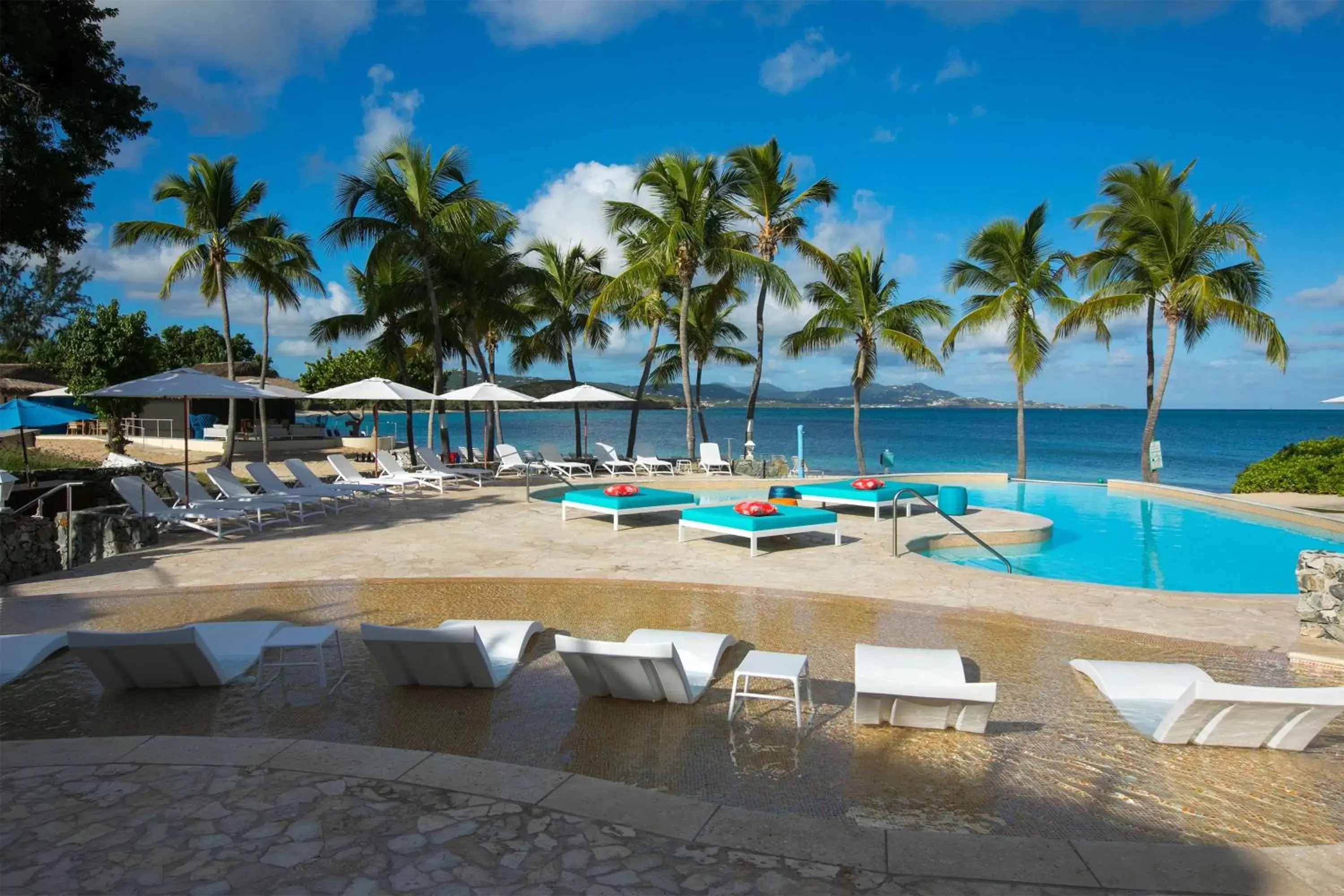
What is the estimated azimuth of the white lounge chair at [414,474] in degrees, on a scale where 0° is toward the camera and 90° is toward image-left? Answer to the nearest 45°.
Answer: approximately 315°

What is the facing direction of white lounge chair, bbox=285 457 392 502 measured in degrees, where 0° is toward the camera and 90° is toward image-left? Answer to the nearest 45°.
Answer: approximately 270°

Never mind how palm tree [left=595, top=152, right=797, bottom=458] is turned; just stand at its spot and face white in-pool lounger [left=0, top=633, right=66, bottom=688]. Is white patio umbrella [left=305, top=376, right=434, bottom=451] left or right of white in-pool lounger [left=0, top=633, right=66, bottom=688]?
right

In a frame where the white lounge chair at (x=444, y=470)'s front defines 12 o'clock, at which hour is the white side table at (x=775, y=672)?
The white side table is roughly at 1 o'clock from the white lounge chair.

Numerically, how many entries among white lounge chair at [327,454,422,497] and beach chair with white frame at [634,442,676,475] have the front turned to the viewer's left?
0
